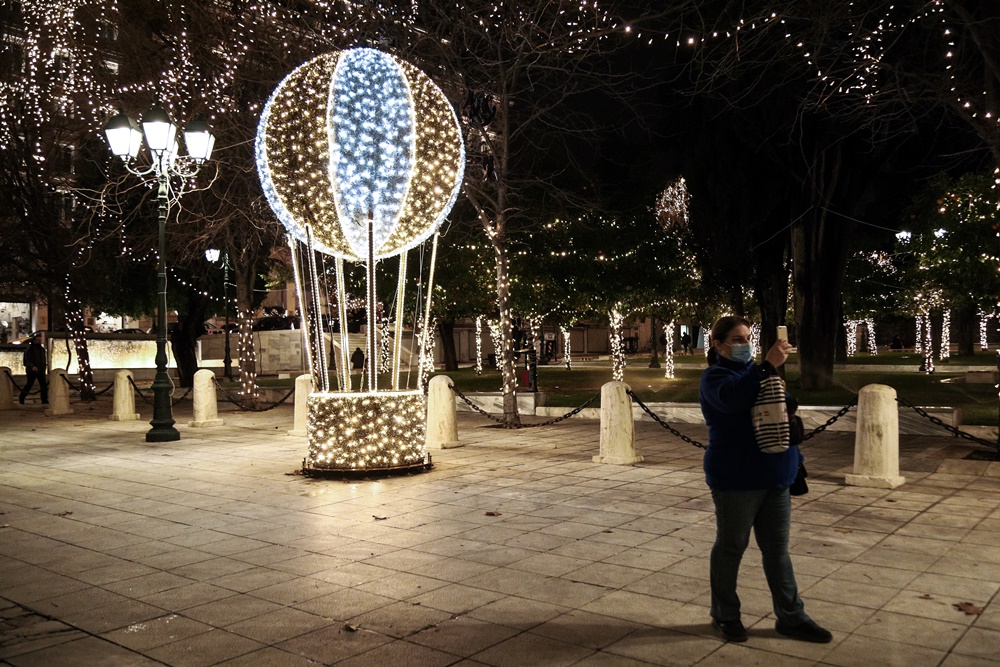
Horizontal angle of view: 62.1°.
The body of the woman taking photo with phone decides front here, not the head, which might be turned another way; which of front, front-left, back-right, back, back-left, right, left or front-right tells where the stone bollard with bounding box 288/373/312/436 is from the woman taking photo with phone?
back

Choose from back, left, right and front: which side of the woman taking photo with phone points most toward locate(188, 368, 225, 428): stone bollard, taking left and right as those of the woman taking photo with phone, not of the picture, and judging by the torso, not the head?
back

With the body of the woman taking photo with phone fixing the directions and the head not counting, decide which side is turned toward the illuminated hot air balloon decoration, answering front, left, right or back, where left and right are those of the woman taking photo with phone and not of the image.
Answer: back

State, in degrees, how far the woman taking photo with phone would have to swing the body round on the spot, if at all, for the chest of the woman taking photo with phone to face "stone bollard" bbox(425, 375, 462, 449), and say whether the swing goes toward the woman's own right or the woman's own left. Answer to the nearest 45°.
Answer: approximately 180°

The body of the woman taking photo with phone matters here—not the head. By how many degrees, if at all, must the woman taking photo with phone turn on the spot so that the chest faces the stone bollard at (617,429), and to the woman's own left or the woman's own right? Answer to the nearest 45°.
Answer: approximately 135° to the woman's own left

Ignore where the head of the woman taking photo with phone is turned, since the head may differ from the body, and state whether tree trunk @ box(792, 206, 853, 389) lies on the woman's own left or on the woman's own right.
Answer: on the woman's own left

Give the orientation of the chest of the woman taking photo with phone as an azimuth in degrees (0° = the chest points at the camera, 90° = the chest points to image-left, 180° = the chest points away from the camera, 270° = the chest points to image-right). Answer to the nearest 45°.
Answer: approximately 315°

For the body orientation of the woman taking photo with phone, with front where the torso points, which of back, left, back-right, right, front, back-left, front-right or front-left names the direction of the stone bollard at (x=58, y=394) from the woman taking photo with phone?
back

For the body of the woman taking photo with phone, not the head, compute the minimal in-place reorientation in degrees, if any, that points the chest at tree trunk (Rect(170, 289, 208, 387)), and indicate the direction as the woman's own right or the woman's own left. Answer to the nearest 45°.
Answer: approximately 180°

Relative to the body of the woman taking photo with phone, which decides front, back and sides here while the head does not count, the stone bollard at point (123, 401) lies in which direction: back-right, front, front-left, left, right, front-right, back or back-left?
back
